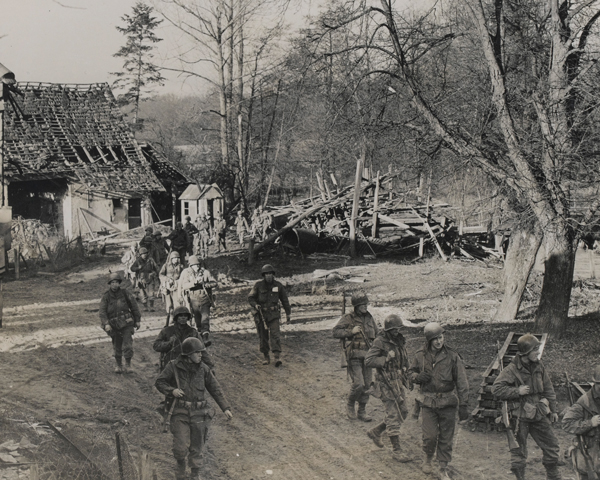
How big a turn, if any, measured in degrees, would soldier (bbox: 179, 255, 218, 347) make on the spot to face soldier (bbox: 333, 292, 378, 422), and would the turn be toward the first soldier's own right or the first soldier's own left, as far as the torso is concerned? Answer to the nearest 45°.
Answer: approximately 45° to the first soldier's own left

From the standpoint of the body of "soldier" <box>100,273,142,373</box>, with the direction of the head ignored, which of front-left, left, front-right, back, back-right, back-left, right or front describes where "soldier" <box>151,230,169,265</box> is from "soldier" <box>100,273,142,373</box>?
back

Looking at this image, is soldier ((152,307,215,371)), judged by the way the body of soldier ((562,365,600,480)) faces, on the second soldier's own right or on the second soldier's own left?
on the second soldier's own right

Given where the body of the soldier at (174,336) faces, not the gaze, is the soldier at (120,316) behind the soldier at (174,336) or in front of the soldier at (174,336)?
behind

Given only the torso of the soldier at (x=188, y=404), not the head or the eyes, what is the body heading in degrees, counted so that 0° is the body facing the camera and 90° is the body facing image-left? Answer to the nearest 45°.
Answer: approximately 0°

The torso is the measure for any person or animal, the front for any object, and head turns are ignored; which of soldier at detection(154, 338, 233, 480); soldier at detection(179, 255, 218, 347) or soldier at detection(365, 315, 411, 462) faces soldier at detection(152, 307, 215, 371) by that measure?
soldier at detection(179, 255, 218, 347)

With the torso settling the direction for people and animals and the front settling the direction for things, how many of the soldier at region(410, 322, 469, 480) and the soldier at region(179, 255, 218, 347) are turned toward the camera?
2
